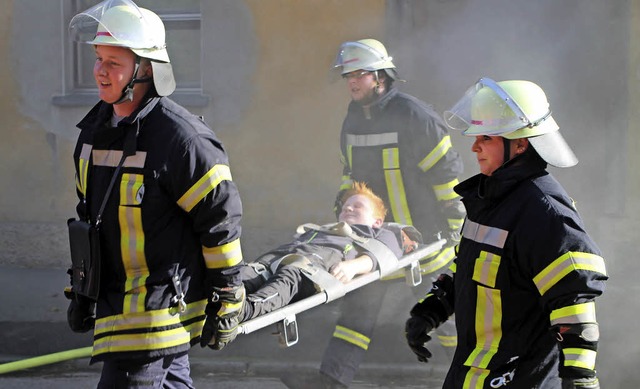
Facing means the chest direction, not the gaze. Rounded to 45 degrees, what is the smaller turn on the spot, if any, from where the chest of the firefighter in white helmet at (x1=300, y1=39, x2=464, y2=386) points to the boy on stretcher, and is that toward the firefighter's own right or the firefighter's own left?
0° — they already face them

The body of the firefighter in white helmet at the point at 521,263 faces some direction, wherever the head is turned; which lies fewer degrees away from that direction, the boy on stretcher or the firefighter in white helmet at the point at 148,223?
the firefighter in white helmet

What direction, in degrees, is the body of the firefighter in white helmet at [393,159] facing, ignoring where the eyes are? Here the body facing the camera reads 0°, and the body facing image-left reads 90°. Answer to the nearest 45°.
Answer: approximately 45°

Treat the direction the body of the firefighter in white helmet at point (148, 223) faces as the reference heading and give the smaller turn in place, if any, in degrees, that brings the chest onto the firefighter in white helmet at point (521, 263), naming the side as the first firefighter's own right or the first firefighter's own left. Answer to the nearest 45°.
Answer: approximately 90° to the first firefighter's own left

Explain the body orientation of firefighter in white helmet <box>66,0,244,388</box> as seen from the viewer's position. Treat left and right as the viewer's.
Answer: facing the viewer and to the left of the viewer

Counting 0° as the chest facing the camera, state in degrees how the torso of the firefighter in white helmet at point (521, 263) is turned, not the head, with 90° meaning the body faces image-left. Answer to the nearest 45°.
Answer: approximately 45°
